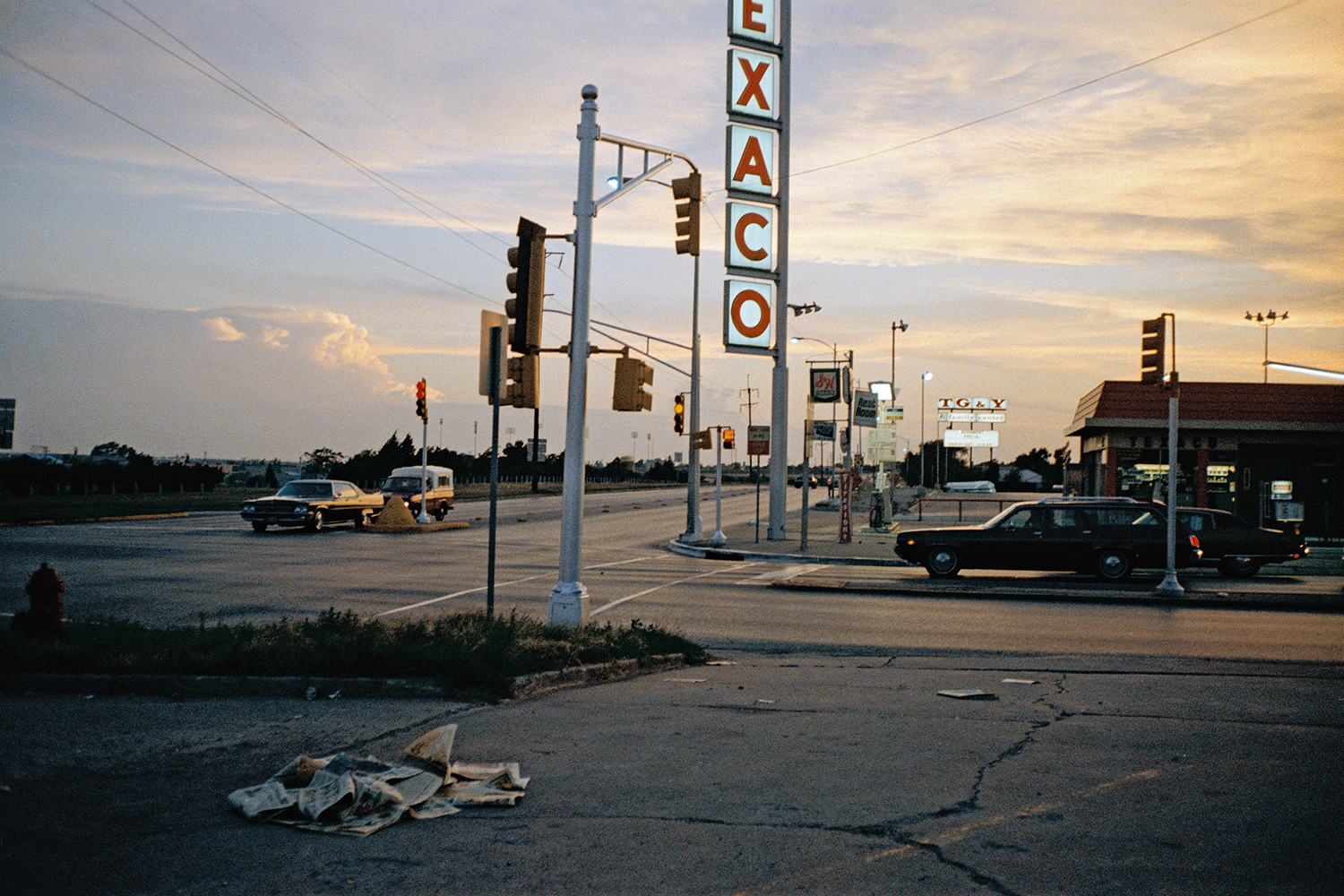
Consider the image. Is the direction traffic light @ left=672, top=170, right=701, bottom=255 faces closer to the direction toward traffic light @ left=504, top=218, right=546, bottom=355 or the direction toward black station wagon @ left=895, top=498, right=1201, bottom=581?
the traffic light

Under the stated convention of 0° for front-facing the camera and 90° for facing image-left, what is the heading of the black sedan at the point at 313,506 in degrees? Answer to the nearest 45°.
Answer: approximately 45°

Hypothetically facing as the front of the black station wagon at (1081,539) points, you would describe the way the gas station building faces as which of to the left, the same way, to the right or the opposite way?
to the left

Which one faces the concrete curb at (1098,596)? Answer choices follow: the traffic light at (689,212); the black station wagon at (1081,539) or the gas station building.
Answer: the gas station building

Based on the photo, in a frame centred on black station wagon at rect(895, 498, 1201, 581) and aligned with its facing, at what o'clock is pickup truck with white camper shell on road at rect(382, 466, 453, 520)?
The pickup truck with white camper shell on road is roughly at 1 o'clock from the black station wagon.

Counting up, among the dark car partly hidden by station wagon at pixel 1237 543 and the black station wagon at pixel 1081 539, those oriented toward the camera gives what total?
0

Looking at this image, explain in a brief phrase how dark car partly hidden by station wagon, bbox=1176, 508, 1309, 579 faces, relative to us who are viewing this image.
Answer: facing to the left of the viewer

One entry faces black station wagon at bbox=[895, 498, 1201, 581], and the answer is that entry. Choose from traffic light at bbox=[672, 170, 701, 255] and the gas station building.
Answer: the gas station building

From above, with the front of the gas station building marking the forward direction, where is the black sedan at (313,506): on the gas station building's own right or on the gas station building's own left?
on the gas station building's own right

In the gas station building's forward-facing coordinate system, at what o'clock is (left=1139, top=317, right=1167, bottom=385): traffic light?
The traffic light is roughly at 12 o'clock from the gas station building.

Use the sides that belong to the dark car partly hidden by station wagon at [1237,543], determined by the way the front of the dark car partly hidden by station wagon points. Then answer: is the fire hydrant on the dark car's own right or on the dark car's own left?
on the dark car's own left

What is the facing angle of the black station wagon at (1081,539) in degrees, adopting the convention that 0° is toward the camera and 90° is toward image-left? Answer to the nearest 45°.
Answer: approximately 90°
